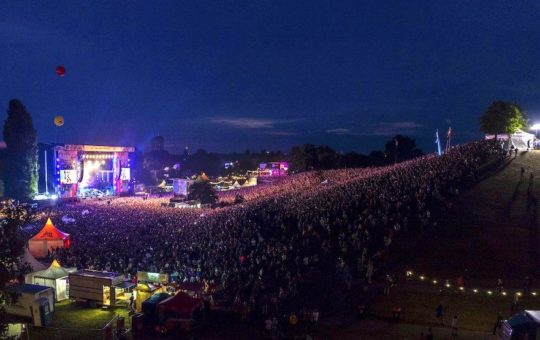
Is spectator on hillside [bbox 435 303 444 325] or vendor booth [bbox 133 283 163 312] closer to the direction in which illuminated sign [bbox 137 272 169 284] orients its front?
the vendor booth

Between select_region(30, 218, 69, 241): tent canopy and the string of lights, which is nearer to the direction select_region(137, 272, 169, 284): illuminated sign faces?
the string of lights

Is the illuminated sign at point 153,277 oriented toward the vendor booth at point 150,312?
yes

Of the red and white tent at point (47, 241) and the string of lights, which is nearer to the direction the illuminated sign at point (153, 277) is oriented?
the string of lights

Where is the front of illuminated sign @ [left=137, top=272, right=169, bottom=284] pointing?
toward the camera

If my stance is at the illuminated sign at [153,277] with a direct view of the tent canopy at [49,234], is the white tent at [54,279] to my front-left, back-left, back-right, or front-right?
front-left

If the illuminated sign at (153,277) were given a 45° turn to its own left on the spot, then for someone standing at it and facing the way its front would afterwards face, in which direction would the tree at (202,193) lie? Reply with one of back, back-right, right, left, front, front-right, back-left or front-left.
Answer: back-left

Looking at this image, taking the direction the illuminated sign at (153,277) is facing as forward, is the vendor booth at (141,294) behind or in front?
in front

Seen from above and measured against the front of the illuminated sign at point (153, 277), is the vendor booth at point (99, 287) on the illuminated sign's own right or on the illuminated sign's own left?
on the illuminated sign's own right

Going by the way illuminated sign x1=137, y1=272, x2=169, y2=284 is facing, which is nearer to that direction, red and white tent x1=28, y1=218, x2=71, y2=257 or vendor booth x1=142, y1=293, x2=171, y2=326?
the vendor booth

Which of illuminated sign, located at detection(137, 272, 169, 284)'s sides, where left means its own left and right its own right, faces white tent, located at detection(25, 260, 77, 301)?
right
